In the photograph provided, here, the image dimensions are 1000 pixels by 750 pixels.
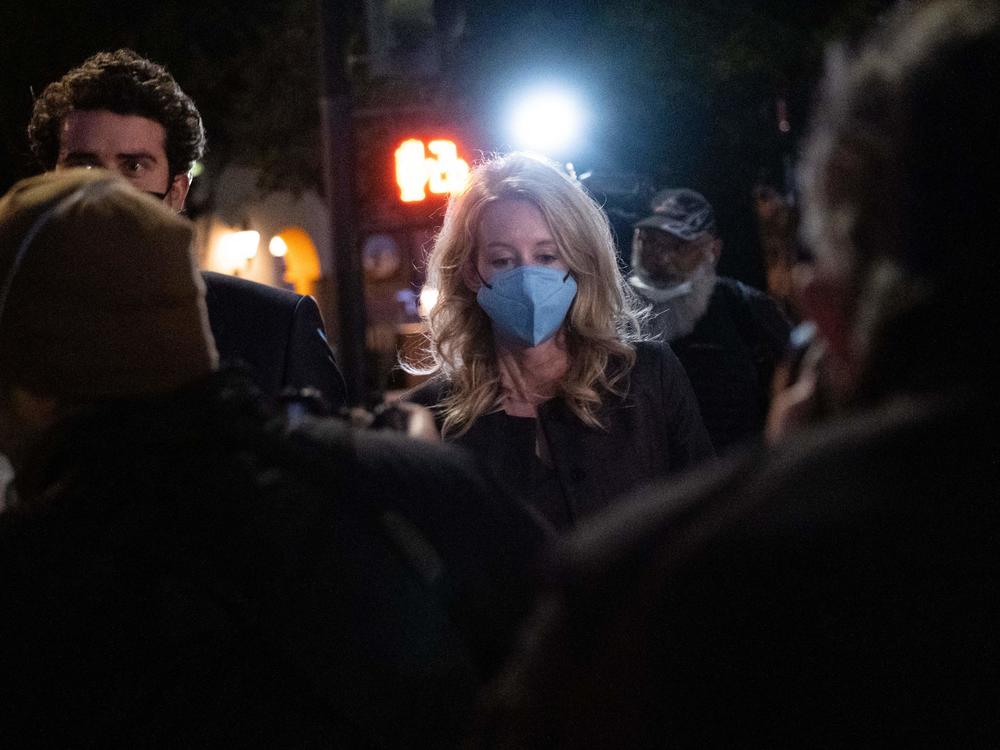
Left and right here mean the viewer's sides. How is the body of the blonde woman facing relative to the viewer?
facing the viewer

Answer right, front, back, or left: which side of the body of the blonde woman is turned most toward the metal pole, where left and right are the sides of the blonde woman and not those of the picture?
back

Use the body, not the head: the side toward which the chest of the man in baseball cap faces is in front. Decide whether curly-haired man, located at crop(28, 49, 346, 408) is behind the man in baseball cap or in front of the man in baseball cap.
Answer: in front

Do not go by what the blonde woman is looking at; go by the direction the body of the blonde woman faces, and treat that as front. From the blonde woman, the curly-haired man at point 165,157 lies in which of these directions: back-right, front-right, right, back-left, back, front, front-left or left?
right

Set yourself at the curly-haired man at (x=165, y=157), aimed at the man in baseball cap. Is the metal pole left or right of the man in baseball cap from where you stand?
left

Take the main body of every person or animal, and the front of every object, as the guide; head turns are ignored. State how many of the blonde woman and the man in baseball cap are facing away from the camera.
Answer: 0

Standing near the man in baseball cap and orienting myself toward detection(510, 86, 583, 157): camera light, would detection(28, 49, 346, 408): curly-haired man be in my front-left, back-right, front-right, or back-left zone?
back-left

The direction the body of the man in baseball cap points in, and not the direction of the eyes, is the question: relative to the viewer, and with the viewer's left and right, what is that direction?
facing the viewer and to the left of the viewer

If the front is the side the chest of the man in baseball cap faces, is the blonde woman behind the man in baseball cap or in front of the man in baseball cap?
in front

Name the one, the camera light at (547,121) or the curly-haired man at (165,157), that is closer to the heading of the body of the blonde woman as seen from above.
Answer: the curly-haired man

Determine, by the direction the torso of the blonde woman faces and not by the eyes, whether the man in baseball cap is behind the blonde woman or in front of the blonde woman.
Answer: behind

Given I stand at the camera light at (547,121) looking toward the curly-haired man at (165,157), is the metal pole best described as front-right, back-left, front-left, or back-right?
front-right

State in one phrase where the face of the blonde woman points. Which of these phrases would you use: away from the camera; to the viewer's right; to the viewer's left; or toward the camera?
toward the camera

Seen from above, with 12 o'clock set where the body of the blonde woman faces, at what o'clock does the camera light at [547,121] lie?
The camera light is roughly at 6 o'clock from the blonde woman.
